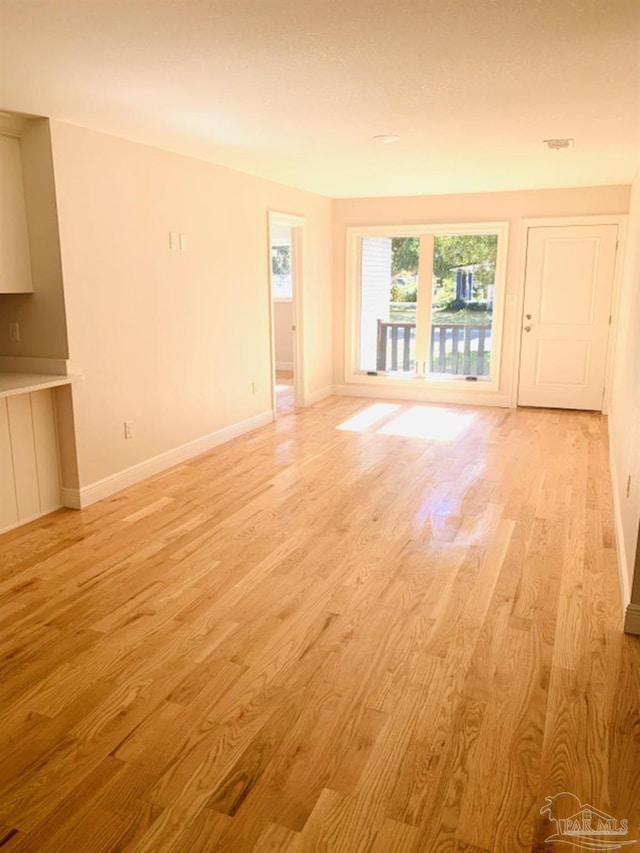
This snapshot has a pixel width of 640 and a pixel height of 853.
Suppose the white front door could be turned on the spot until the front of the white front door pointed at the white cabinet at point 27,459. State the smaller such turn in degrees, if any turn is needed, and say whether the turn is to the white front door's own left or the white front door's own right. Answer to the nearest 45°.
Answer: approximately 45° to the white front door's own right

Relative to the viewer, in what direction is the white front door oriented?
toward the camera

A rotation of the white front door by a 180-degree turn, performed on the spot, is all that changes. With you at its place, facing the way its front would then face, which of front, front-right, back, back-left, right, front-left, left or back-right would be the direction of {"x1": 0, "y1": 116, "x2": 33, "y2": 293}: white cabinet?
back-left

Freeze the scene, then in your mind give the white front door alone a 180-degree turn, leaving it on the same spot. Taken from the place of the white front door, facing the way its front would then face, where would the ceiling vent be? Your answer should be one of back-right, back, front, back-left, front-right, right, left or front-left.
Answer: back

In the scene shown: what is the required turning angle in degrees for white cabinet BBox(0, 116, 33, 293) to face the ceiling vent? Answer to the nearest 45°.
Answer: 0° — it already faces it

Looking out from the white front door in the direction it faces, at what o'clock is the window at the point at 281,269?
The window is roughly at 4 o'clock from the white front door.

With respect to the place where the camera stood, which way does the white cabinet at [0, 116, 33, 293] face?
facing to the right of the viewer

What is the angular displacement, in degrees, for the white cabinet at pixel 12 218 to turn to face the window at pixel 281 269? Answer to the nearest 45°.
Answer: approximately 45° to its left

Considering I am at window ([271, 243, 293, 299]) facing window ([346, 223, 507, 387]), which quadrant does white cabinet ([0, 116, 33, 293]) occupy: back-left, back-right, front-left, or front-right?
front-right
